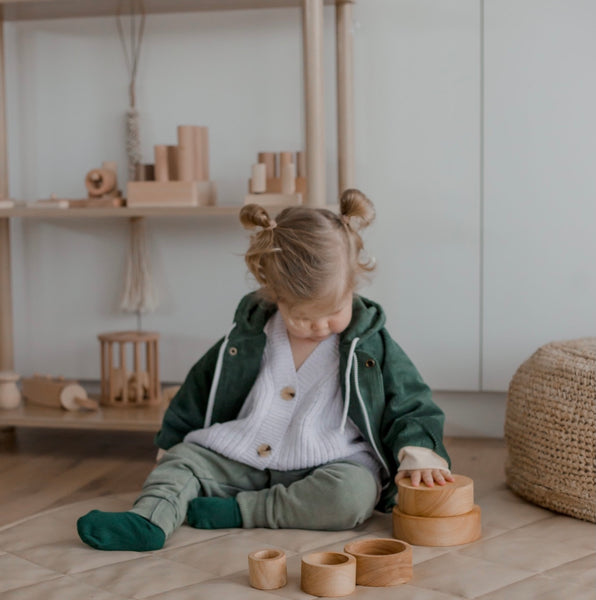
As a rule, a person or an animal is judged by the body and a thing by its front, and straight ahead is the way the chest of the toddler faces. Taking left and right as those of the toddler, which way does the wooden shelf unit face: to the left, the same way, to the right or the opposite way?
the same way

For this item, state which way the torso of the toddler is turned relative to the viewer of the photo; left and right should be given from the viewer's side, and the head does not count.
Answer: facing the viewer

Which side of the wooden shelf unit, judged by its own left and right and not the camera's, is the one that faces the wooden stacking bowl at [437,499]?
front

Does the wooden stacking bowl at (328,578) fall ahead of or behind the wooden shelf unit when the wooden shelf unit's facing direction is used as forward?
ahead

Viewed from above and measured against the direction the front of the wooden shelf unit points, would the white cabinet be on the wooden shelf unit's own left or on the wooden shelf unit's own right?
on the wooden shelf unit's own left

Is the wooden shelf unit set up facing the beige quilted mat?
yes

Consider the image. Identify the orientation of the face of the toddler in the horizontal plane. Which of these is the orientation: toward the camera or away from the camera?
toward the camera

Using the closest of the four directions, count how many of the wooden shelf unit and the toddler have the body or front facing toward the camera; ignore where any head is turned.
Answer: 2

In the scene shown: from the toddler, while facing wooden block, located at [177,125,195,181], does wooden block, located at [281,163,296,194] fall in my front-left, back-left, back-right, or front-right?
front-right

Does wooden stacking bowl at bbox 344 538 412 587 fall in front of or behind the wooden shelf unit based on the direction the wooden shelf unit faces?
in front

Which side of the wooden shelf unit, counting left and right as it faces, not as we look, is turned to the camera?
front
